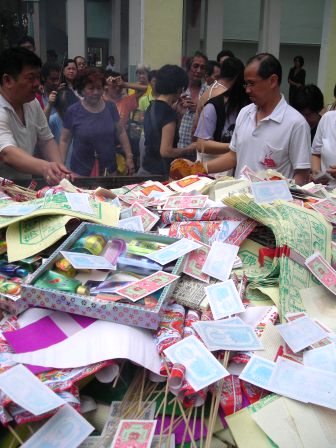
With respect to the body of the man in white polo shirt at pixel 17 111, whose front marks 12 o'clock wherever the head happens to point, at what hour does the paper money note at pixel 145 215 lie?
The paper money note is roughly at 1 o'clock from the man in white polo shirt.

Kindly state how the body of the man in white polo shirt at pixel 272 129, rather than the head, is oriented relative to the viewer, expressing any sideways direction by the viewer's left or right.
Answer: facing the viewer and to the left of the viewer

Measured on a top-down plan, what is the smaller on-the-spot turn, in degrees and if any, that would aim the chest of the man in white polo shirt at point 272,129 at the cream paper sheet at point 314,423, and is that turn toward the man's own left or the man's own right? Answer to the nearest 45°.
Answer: approximately 45° to the man's own left

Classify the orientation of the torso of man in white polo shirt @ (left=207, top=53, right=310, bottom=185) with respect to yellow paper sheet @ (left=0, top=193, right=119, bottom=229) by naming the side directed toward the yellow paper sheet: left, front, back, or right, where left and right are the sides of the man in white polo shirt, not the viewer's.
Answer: front

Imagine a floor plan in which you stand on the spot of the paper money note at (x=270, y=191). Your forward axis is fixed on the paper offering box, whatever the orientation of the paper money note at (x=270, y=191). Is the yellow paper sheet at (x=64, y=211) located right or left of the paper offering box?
right

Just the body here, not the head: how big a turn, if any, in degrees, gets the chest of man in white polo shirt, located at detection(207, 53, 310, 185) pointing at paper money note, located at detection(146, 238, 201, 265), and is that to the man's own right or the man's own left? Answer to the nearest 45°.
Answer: approximately 45° to the man's own left

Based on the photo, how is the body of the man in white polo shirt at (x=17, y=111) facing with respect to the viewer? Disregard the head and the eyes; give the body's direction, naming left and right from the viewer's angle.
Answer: facing the viewer and to the right of the viewer

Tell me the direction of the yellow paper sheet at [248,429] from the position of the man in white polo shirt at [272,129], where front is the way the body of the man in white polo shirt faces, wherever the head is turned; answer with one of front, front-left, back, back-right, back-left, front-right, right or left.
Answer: front-left

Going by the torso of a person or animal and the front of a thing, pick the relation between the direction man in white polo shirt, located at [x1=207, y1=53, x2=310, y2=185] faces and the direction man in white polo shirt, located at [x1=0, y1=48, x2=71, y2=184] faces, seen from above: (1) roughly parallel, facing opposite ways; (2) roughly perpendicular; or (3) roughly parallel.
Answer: roughly perpendicular

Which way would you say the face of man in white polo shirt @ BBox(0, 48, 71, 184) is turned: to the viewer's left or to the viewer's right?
to the viewer's right

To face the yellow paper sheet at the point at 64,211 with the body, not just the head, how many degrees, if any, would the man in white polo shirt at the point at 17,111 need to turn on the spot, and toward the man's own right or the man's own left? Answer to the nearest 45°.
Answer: approximately 45° to the man's own right

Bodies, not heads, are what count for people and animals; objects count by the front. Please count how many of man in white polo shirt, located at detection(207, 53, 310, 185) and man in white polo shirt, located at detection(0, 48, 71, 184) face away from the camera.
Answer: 0

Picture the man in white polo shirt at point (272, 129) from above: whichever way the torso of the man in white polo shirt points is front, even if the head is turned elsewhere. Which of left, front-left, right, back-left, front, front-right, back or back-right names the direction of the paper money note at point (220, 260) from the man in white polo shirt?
front-left

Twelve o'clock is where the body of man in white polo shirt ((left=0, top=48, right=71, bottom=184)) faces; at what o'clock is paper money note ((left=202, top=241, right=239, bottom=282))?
The paper money note is roughly at 1 o'clock from the man in white polo shirt.

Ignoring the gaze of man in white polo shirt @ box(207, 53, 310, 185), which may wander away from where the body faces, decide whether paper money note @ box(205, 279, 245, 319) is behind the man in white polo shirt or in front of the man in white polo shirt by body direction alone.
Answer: in front

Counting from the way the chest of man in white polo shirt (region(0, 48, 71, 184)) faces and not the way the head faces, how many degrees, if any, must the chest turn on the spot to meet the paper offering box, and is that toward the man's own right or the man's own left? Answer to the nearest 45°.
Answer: approximately 45° to the man's own right
